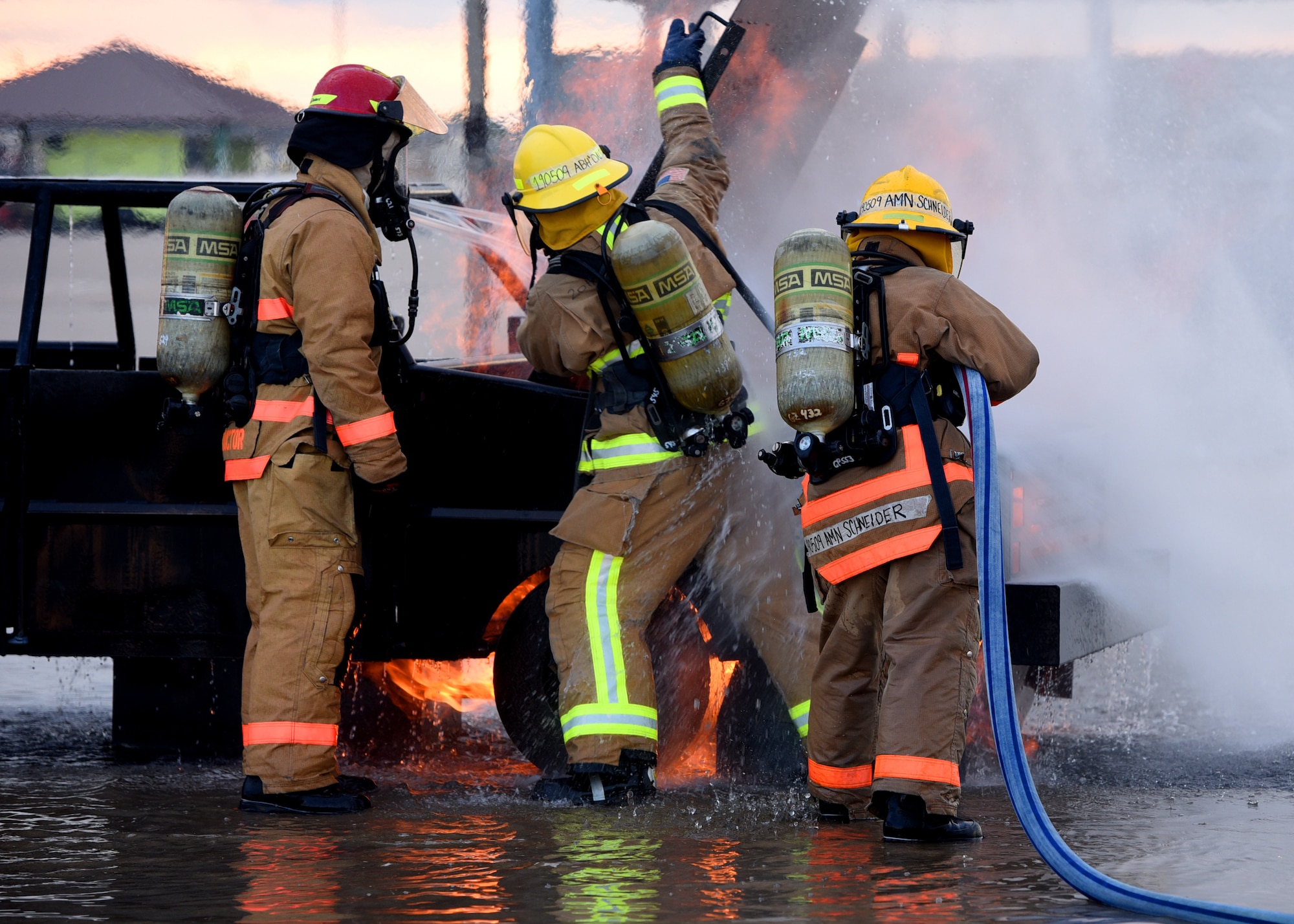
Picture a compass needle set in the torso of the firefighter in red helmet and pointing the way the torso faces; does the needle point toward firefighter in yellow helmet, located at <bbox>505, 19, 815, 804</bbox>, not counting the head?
yes

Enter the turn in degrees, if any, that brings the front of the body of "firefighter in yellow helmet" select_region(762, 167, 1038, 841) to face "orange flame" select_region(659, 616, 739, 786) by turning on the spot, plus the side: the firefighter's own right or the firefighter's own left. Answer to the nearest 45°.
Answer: approximately 90° to the firefighter's own left

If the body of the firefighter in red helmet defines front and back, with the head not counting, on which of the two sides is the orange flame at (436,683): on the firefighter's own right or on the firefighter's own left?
on the firefighter's own left

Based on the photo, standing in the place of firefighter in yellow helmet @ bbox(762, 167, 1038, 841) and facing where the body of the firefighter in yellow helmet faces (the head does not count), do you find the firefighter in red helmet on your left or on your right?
on your left

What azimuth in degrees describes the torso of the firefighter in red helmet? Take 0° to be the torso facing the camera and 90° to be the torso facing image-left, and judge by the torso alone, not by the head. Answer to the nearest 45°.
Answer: approximately 270°
